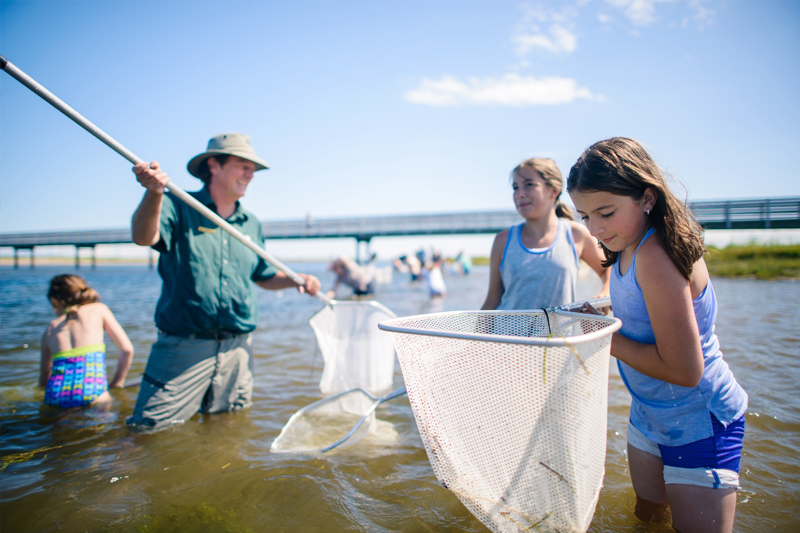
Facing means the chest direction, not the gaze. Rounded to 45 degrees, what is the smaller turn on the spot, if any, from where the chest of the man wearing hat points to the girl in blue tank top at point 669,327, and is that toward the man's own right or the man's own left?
0° — they already face them

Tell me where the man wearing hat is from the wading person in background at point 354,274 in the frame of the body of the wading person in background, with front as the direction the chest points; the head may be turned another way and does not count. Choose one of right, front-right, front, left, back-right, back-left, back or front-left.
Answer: left

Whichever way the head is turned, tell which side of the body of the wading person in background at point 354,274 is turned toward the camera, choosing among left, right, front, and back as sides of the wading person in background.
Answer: left

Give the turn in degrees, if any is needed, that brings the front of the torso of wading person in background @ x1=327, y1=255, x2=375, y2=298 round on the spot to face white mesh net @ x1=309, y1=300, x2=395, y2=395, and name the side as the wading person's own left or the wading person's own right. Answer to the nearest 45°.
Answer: approximately 90° to the wading person's own left

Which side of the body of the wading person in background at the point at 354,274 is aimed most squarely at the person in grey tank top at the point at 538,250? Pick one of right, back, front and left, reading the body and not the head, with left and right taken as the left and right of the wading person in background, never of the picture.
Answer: left

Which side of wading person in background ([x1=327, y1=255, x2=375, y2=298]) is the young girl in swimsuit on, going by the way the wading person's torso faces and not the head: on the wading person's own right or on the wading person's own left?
on the wading person's own left

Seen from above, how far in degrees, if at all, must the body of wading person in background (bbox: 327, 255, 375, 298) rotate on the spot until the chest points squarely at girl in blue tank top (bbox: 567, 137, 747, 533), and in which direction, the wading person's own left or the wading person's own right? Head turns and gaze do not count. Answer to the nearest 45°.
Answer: approximately 90° to the wading person's own left

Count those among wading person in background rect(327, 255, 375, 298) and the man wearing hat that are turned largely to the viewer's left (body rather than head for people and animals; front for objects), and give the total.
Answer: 1

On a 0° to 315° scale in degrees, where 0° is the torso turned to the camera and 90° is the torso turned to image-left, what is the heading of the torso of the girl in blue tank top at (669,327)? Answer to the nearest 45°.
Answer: approximately 45°
